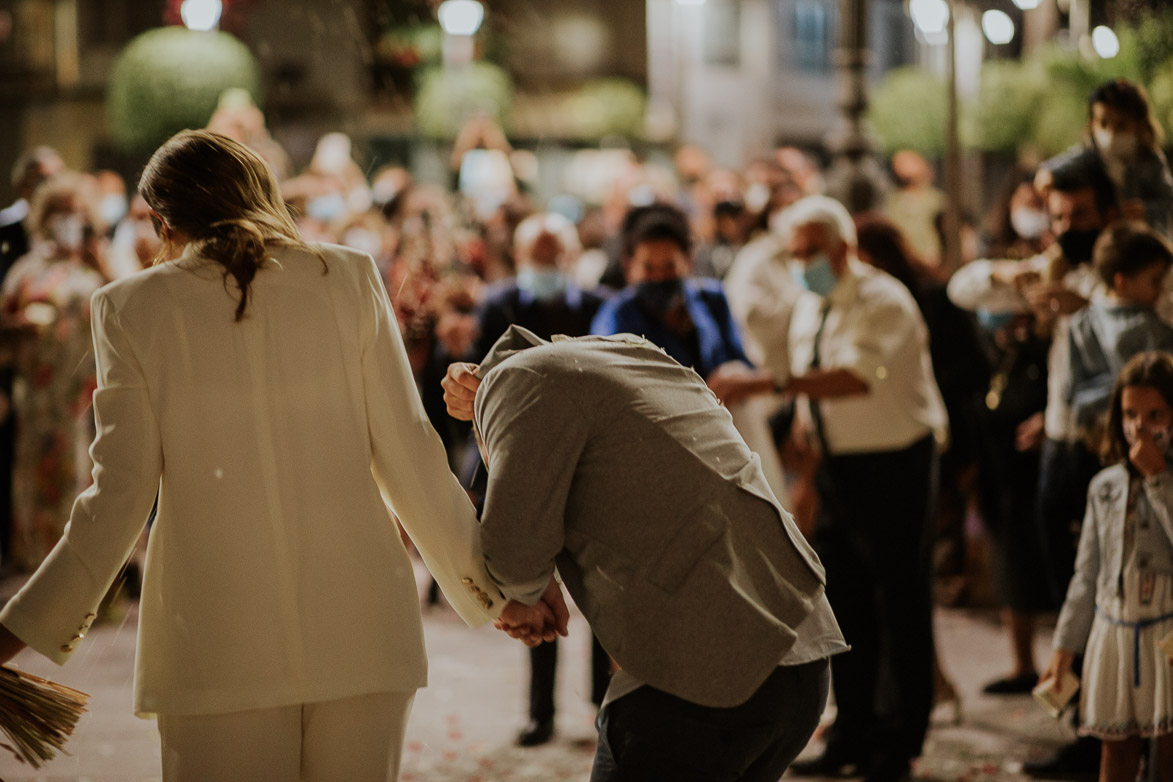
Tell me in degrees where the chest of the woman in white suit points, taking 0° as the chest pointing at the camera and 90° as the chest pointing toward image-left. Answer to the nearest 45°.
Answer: approximately 180°

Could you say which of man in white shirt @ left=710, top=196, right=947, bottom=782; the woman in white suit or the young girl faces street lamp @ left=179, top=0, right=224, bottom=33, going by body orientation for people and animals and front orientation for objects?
the woman in white suit

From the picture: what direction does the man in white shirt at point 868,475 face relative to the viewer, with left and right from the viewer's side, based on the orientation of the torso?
facing the viewer and to the left of the viewer

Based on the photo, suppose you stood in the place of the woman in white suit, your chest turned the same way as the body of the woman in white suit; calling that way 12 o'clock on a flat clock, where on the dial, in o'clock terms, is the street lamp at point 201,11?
The street lamp is roughly at 12 o'clock from the woman in white suit.

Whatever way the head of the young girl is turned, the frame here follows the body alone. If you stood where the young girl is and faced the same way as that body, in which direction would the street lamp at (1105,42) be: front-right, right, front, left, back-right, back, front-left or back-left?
back

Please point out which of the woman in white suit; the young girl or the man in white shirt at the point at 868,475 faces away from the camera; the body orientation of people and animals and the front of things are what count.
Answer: the woman in white suit

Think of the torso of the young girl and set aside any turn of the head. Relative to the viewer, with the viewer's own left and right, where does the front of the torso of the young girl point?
facing the viewer

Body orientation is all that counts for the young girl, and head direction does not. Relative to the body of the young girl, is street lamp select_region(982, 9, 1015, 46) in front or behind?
behind

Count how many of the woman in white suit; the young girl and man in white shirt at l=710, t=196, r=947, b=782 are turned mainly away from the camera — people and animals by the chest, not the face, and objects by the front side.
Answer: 1

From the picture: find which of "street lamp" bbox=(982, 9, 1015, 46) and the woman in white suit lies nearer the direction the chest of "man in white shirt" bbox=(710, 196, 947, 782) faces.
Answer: the woman in white suit
